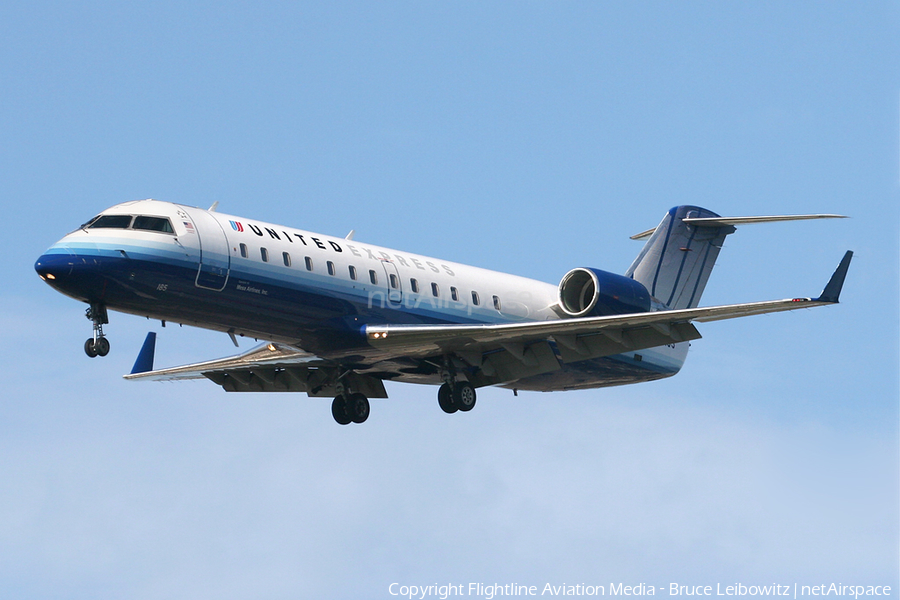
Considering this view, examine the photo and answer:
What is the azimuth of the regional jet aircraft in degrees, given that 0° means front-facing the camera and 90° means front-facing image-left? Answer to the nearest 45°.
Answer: approximately 45°
